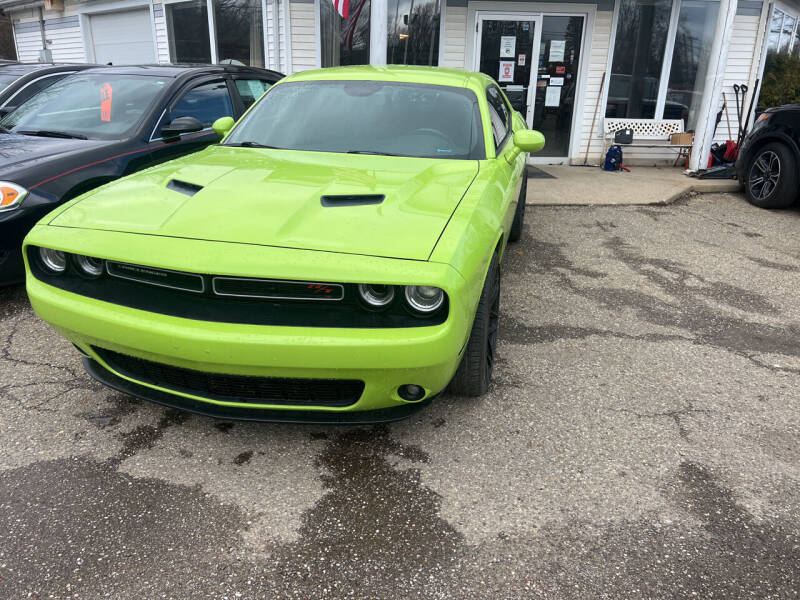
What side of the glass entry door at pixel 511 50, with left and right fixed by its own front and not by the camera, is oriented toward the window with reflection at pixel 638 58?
left

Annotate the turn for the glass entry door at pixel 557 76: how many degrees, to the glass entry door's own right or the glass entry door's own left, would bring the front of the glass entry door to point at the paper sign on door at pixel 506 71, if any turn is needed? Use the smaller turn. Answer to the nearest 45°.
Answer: approximately 90° to the glass entry door's own right

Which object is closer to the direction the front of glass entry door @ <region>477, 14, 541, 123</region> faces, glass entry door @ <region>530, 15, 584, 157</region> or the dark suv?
the dark suv

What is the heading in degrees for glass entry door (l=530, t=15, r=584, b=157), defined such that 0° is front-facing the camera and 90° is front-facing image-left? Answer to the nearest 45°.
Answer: approximately 0°

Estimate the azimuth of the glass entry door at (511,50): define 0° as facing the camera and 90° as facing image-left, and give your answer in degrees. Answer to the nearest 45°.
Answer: approximately 0°

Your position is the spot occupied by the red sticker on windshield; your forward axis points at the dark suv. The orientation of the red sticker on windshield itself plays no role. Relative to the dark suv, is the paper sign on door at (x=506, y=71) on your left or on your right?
left

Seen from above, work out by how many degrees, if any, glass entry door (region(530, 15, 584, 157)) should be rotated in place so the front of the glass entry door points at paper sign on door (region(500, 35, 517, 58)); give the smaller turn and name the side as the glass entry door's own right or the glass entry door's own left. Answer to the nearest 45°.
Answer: approximately 90° to the glass entry door's own right

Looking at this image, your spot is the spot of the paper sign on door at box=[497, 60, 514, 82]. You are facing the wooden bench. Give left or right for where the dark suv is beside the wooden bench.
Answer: right
